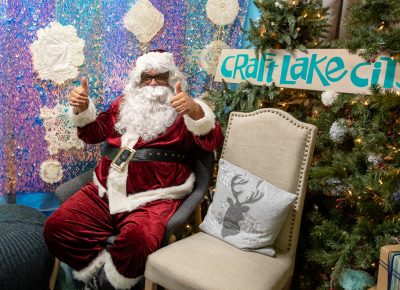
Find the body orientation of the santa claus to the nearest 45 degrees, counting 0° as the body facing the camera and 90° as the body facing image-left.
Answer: approximately 45°

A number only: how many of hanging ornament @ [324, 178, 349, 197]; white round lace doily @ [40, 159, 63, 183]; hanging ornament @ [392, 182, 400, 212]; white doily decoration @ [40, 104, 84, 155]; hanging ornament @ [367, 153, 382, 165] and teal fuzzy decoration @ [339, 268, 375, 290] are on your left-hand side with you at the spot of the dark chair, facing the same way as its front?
4

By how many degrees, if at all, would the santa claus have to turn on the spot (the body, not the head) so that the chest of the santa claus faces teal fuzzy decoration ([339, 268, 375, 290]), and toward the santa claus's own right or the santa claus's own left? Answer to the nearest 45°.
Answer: approximately 90° to the santa claus's own left

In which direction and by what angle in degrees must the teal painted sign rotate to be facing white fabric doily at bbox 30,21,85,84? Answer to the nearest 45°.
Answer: approximately 90° to its right

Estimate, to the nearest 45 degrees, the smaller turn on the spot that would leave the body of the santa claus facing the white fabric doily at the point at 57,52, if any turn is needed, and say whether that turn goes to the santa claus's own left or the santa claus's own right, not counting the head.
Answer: approximately 90° to the santa claus's own right

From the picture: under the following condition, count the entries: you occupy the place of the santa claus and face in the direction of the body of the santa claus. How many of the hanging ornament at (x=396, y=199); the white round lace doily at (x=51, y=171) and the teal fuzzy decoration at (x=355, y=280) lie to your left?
2

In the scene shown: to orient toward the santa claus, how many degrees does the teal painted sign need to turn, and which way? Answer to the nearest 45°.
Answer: approximately 90° to its right

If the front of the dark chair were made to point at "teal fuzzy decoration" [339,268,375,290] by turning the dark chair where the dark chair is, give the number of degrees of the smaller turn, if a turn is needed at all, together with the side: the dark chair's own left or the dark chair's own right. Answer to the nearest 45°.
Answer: approximately 90° to the dark chair's own left
